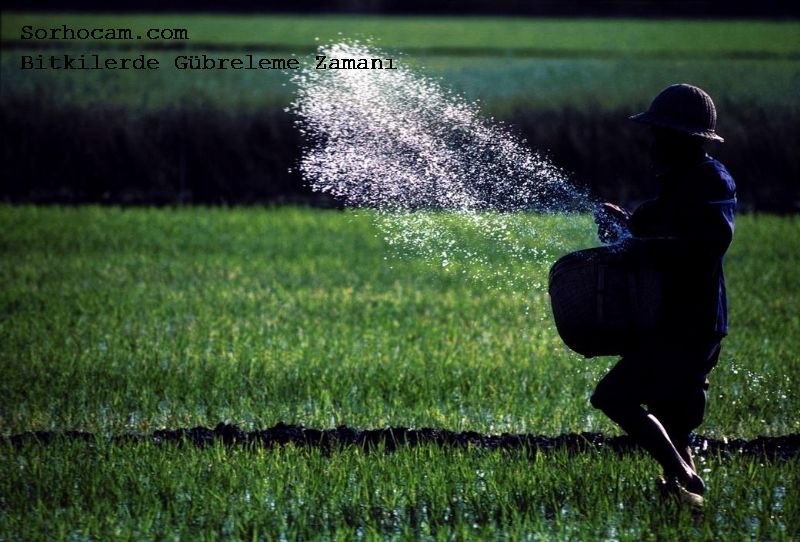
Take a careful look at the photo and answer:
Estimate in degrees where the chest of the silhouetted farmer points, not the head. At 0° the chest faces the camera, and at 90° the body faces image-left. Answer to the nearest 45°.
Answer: approximately 90°

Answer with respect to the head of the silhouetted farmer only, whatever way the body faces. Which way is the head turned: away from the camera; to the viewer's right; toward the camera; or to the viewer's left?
to the viewer's left

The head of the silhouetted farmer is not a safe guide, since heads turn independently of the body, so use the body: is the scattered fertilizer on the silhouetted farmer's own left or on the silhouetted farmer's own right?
on the silhouetted farmer's own right
